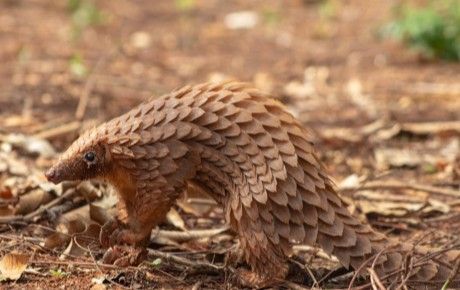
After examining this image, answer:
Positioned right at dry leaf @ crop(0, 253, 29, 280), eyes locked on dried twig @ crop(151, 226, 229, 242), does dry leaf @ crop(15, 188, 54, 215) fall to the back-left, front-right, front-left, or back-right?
front-left

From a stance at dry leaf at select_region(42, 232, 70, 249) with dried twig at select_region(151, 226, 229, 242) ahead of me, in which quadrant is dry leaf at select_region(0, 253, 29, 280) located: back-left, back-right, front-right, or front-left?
back-right

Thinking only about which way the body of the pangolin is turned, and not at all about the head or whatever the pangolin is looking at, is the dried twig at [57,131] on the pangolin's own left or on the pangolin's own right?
on the pangolin's own right

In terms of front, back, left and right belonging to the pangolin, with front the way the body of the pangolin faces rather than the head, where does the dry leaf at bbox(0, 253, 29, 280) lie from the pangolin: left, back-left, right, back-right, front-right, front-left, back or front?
front

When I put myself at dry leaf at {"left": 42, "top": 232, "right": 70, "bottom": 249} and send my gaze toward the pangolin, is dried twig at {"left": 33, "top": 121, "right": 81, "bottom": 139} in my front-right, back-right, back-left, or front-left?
back-left

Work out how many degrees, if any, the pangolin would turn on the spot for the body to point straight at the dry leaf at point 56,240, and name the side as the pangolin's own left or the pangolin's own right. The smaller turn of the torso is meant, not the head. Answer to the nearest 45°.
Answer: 0° — it already faces it

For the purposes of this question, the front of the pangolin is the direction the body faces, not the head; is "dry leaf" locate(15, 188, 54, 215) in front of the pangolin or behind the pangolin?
in front

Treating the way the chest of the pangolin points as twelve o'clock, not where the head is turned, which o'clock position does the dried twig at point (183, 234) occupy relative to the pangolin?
The dried twig is roughly at 2 o'clock from the pangolin.

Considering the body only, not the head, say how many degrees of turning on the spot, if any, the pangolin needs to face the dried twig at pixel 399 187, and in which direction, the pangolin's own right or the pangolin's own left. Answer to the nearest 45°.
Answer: approximately 135° to the pangolin's own right

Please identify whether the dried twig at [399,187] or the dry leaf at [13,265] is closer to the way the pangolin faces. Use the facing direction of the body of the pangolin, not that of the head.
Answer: the dry leaf

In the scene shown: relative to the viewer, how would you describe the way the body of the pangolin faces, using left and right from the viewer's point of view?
facing to the left of the viewer
